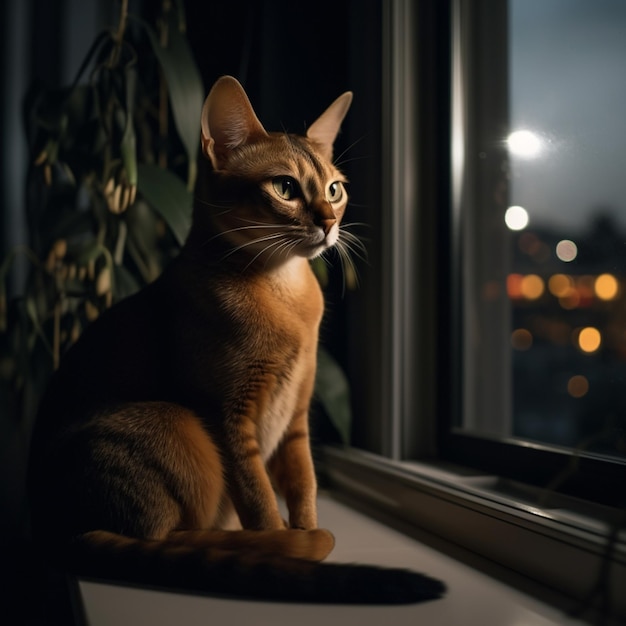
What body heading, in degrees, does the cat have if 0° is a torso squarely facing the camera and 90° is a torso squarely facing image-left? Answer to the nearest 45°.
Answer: approximately 315°
